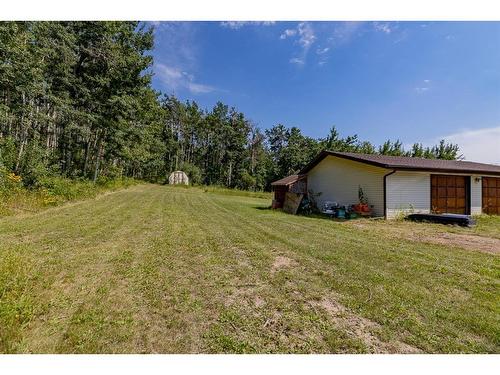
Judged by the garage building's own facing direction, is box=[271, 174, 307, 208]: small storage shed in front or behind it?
behind

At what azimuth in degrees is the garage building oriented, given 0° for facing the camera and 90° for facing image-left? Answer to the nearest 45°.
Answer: approximately 315°

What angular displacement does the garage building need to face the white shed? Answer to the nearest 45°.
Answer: approximately 180°
